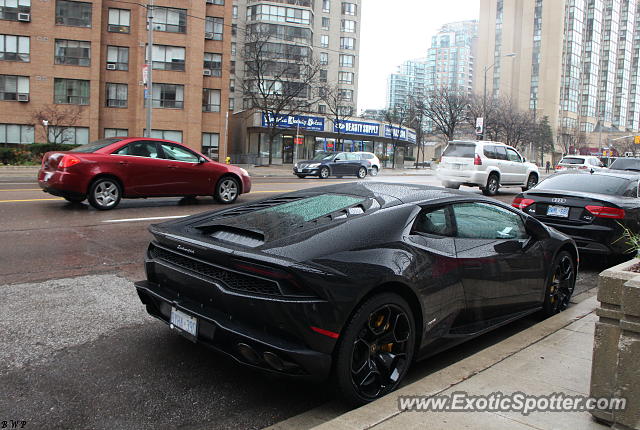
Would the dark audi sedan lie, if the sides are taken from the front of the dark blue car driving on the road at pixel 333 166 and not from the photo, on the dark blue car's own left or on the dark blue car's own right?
on the dark blue car's own left

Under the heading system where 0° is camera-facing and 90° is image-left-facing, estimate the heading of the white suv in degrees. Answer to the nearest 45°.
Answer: approximately 225°

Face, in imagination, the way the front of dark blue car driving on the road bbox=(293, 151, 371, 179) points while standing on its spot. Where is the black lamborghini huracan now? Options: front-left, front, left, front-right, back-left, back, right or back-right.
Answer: front-left

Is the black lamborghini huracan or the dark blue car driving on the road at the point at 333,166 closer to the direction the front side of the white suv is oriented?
the dark blue car driving on the road

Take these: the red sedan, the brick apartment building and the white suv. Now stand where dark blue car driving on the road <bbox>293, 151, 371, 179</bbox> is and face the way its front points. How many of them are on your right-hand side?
1

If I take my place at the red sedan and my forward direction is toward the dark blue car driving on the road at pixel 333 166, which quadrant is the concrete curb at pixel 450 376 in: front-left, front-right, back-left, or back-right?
back-right

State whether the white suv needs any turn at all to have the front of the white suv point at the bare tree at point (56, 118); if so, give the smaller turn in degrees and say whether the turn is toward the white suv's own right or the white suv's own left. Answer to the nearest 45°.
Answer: approximately 90° to the white suv's own left

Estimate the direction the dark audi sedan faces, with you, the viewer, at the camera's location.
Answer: facing away from the viewer and to the right of the viewer

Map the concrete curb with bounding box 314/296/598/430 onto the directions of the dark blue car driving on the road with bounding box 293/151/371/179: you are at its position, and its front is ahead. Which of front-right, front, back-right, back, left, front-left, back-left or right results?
front-left
